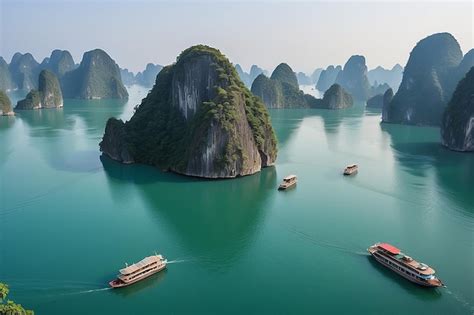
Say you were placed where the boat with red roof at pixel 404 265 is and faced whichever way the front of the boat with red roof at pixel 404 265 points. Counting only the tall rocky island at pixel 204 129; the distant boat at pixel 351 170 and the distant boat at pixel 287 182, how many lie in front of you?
0

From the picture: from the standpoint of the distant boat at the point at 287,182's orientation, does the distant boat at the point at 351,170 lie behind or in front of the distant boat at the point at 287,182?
behind

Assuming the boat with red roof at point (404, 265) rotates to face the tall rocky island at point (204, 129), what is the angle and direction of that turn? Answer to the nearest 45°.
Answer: approximately 180°

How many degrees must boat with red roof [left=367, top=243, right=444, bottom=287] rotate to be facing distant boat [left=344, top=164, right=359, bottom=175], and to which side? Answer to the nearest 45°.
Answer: approximately 135° to its left

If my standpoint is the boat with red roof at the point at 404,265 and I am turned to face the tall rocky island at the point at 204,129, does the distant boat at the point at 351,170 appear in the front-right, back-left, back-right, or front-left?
front-right

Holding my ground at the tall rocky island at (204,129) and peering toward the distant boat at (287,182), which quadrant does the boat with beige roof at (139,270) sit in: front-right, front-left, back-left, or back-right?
front-right

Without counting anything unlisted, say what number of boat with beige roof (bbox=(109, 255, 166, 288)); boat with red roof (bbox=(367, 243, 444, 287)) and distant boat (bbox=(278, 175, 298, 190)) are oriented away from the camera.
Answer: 0

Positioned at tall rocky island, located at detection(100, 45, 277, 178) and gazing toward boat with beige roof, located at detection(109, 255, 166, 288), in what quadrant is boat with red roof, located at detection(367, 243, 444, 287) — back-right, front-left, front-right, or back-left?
front-left

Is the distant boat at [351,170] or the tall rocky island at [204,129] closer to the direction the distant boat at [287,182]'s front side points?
the tall rocky island

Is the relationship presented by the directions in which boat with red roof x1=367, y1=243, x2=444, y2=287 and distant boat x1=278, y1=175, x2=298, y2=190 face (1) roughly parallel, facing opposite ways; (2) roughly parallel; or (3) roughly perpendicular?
roughly perpendicular
